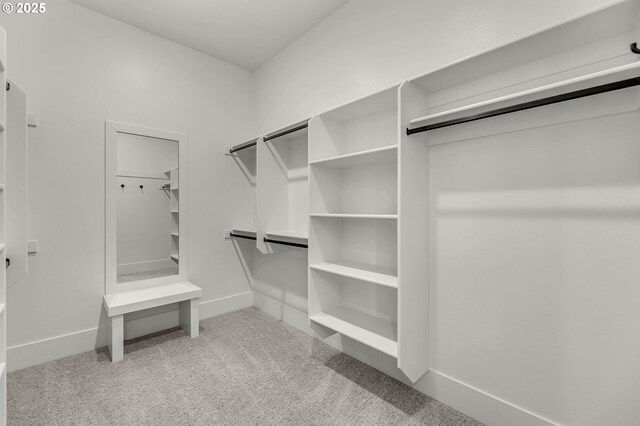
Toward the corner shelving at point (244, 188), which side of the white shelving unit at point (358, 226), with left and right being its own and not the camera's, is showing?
right

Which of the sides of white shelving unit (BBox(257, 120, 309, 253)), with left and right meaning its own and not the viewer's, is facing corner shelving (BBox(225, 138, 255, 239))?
right

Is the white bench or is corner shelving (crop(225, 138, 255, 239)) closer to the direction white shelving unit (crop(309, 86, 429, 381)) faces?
the white bench

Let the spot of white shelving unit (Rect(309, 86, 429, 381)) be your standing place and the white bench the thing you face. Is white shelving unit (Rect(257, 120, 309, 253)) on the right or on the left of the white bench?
right

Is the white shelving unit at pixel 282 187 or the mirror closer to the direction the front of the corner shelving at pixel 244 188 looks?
the mirror

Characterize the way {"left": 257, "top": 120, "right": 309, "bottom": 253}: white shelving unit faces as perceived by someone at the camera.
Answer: facing the viewer and to the left of the viewer

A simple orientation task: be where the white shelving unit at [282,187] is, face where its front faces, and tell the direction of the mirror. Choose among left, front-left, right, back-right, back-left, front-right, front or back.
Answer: front-right

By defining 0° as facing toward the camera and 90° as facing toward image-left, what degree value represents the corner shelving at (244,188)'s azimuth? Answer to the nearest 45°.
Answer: approximately 45°

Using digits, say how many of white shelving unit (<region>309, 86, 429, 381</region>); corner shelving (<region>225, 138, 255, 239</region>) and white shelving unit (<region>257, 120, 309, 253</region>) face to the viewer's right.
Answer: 0

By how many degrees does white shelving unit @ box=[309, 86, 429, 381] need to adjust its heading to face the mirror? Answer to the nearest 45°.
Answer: approximately 45° to its right

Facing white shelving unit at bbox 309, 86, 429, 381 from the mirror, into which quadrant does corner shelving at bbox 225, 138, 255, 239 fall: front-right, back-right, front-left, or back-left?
front-left

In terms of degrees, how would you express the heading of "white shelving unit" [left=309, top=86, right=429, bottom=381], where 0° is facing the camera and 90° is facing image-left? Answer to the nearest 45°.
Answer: approximately 45°

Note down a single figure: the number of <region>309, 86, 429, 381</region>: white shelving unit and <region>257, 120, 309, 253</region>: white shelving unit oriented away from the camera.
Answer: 0

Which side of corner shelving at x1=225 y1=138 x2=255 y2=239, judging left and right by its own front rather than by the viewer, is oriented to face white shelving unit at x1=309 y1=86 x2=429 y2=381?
left
